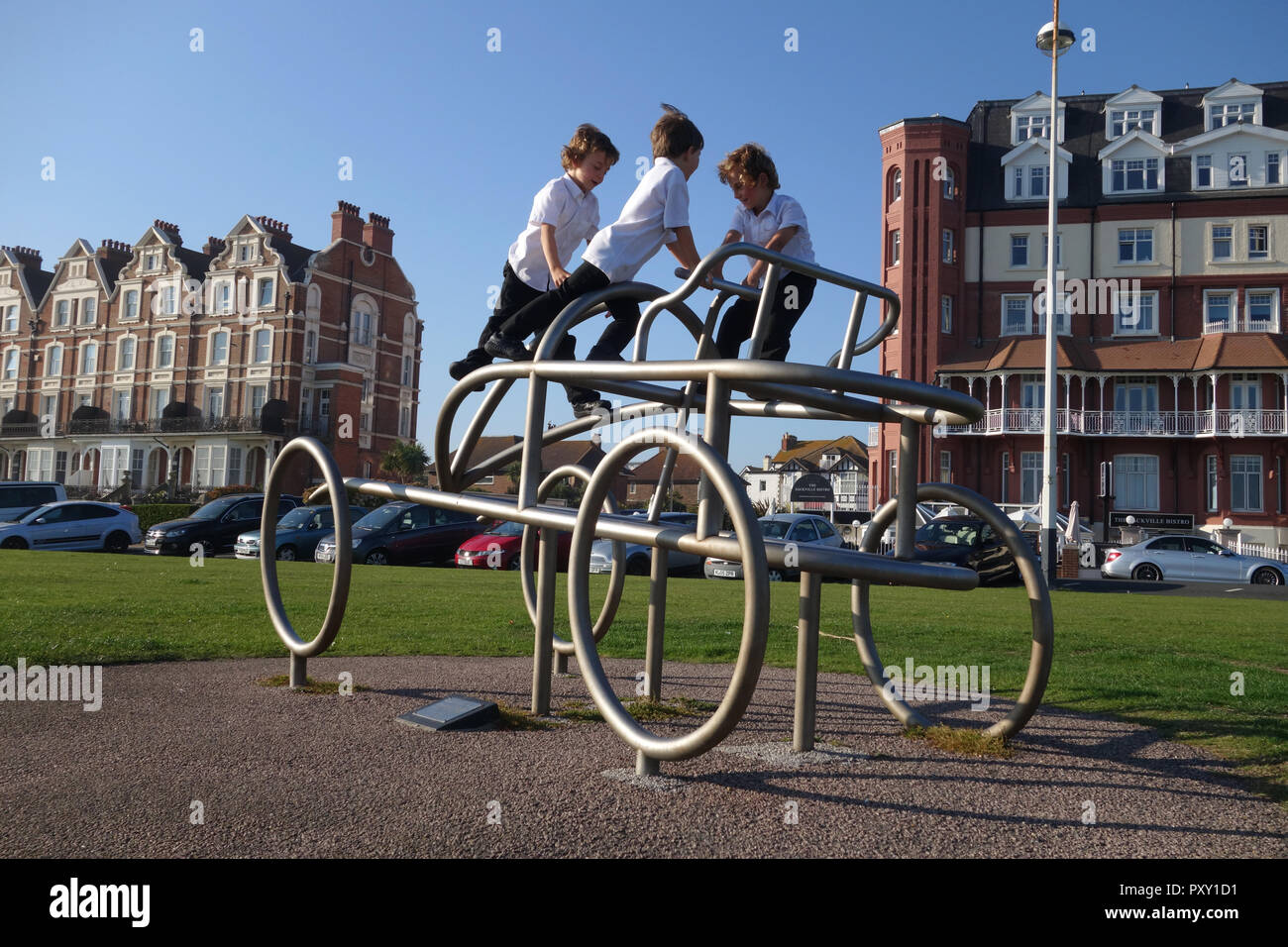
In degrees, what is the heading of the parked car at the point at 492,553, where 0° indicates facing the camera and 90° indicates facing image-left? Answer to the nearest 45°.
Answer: approximately 45°

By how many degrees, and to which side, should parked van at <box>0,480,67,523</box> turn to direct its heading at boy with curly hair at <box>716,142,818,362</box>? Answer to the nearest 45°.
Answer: approximately 90° to its left

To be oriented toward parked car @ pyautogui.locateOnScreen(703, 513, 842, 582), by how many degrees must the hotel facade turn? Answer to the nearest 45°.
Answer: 0° — it already faces it

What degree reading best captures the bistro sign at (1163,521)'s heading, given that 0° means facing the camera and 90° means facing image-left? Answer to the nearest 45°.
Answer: approximately 0°

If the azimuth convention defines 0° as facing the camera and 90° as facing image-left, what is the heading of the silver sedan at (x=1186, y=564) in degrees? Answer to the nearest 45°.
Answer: approximately 270°

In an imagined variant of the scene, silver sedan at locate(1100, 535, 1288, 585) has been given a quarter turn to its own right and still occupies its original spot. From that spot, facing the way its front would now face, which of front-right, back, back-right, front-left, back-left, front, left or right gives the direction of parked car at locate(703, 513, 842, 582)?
front-right

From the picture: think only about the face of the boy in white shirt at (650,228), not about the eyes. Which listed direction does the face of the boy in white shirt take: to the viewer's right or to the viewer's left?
to the viewer's right

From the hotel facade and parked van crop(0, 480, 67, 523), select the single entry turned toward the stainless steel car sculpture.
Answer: the hotel facade

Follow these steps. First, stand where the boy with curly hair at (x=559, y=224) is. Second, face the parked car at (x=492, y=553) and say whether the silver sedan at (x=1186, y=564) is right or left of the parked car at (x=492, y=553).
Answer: right
